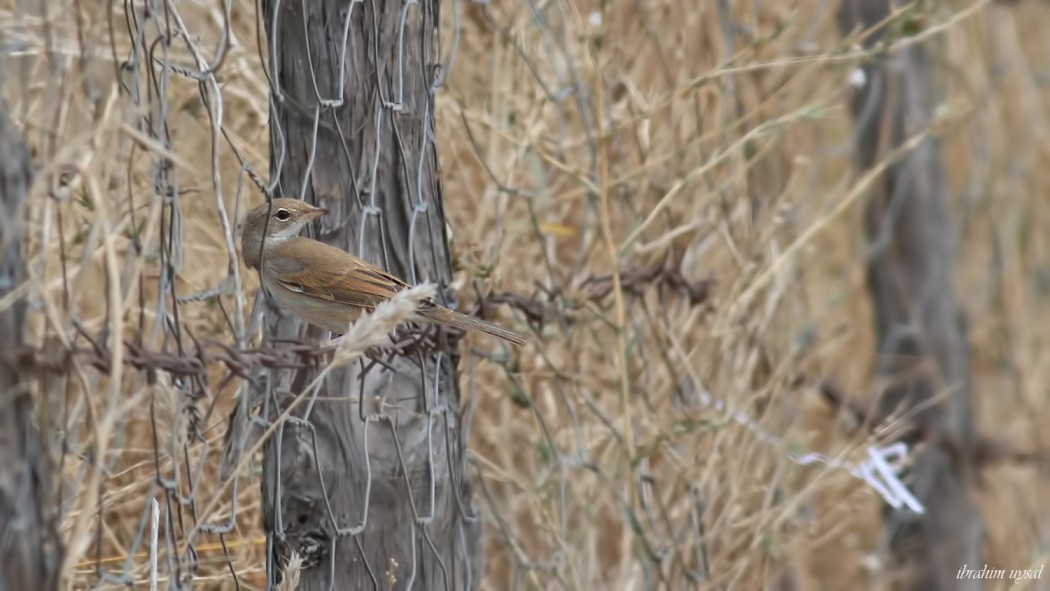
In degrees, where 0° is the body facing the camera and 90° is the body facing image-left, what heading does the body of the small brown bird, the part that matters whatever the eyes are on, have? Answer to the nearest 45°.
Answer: approximately 90°
